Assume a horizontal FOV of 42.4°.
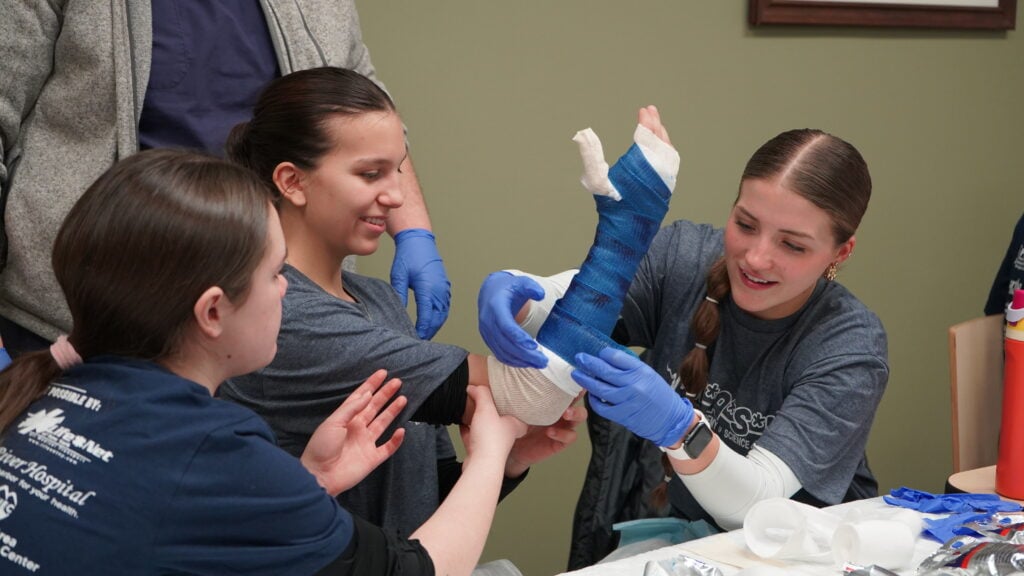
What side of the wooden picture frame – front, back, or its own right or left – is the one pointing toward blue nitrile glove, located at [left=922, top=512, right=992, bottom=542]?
front

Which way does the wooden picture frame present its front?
toward the camera

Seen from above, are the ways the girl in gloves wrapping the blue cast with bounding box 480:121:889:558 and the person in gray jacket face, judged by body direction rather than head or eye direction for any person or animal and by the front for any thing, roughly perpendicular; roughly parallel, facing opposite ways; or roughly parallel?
roughly perpendicular

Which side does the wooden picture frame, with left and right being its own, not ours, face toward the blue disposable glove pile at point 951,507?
front

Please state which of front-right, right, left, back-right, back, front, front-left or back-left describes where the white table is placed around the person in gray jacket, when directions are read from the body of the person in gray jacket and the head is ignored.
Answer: front-left

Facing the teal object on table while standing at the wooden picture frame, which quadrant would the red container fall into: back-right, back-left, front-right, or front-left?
front-left

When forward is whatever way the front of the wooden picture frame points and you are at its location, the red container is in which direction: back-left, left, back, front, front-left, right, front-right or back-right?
front

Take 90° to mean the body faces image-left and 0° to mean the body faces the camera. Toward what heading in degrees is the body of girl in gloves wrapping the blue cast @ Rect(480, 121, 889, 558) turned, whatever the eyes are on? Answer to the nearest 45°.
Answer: approximately 45°

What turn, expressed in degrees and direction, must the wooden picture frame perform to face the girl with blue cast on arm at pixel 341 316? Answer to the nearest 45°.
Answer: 0° — it already faces them

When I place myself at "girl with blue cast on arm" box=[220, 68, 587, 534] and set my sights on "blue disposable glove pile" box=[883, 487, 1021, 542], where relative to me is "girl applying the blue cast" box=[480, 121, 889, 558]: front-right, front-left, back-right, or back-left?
front-left

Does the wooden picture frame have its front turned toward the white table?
yes

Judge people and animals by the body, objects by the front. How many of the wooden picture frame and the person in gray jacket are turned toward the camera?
2

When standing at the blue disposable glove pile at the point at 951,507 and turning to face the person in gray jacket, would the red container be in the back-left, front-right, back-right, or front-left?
back-right
